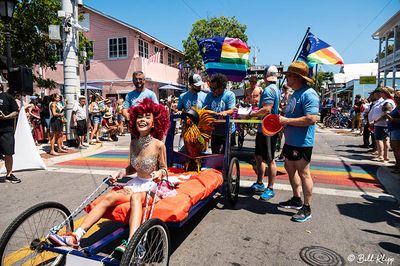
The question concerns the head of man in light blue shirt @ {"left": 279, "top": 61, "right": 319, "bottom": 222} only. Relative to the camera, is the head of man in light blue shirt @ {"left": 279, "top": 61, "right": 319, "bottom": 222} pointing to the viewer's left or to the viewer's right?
to the viewer's left

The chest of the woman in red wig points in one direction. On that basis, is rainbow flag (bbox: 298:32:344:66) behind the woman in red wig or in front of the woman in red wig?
behind

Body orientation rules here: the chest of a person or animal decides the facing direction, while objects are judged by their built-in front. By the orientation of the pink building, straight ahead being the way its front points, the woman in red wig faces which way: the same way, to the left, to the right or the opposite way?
to the right

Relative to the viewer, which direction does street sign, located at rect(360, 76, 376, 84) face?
toward the camera

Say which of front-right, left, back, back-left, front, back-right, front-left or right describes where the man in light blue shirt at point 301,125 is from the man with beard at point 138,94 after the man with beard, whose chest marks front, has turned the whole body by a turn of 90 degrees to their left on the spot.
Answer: front-right

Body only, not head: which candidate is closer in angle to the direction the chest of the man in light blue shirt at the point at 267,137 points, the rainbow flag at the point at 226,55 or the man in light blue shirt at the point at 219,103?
the man in light blue shirt

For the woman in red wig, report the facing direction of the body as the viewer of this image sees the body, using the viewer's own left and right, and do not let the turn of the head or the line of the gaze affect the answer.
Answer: facing the viewer and to the left of the viewer

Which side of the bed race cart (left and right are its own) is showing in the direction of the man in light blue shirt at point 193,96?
back

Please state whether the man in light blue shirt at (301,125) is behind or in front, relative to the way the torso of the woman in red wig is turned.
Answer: behind

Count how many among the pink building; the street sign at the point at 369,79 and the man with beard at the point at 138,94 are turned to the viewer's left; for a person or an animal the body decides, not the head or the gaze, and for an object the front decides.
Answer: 0

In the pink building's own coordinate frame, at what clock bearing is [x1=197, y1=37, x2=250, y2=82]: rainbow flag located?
The rainbow flag is roughly at 1 o'clock from the pink building.

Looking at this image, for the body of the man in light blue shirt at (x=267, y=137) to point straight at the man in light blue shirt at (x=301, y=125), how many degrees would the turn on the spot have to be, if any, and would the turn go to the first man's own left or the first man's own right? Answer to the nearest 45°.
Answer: approximately 135° to the first man's own left

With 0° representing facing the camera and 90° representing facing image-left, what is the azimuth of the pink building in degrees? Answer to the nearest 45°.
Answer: approximately 315°

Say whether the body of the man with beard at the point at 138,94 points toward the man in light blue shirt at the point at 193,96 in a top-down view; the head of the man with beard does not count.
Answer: no

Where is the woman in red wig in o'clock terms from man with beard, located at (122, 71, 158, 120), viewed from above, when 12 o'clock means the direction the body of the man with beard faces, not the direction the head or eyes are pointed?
The woman in red wig is roughly at 12 o'clock from the man with beard.

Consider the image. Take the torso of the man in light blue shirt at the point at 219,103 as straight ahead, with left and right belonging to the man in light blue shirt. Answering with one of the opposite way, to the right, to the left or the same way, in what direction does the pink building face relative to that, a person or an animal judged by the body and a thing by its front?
to the left

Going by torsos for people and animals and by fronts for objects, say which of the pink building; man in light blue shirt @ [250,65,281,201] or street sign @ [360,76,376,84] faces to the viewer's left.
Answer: the man in light blue shirt

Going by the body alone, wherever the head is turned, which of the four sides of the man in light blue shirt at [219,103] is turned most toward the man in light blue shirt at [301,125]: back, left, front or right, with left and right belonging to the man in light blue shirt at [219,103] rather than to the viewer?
left

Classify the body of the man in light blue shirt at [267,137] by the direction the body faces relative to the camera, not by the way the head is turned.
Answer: to the viewer's left

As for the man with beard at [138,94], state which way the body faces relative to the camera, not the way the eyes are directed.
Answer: toward the camera
